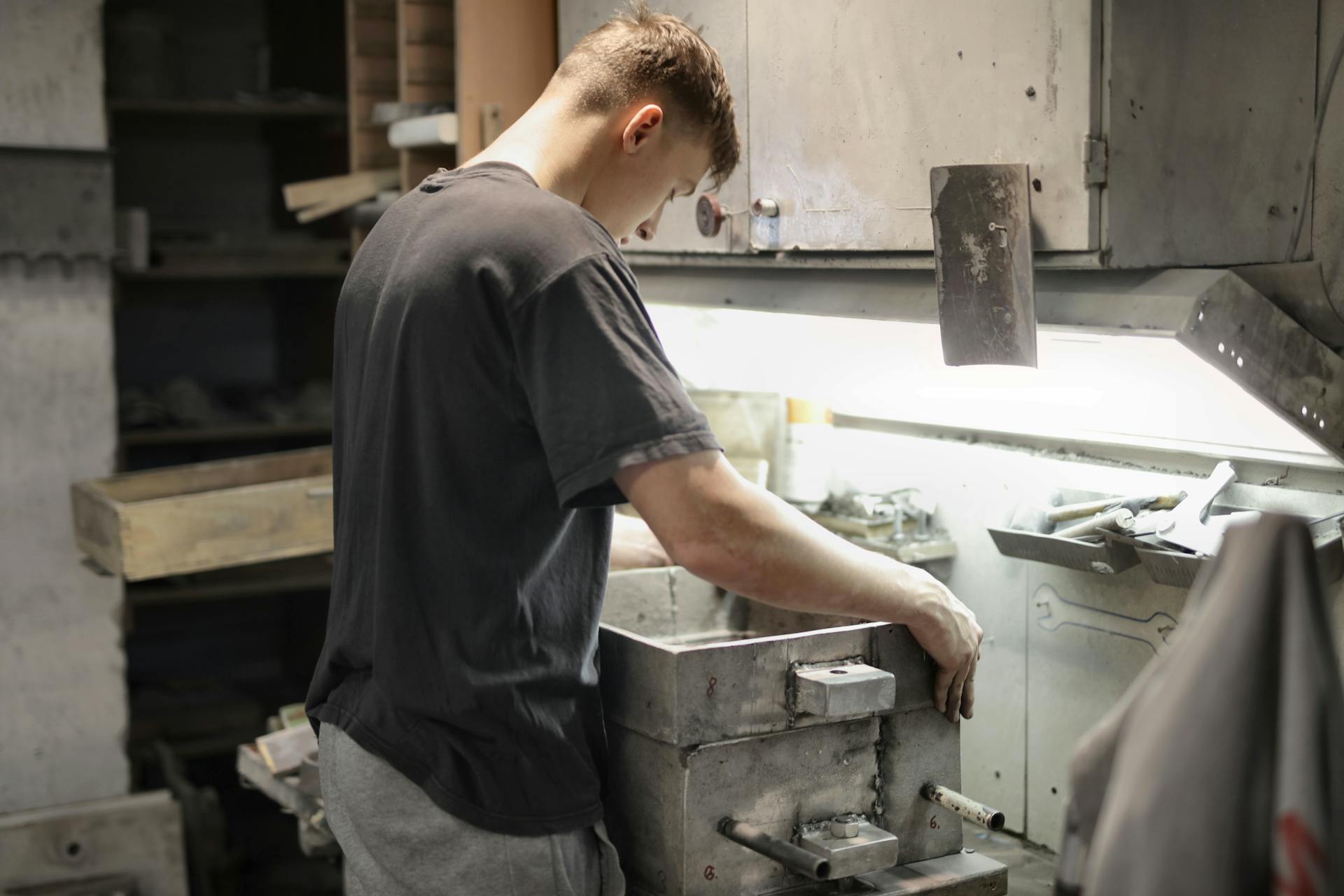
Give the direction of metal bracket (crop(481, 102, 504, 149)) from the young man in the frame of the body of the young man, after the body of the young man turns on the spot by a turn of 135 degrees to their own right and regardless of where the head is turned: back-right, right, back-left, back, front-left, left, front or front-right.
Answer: back

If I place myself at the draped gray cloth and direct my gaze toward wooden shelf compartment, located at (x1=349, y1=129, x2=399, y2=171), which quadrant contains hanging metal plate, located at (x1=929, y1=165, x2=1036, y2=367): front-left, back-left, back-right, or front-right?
front-right

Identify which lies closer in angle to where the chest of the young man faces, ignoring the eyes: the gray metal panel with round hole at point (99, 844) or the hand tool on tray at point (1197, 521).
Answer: the hand tool on tray

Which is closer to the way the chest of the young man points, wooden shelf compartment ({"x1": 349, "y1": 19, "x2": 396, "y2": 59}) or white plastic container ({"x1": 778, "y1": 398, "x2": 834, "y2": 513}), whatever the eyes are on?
the white plastic container

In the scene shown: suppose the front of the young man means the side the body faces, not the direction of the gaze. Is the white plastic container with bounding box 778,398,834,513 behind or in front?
in front

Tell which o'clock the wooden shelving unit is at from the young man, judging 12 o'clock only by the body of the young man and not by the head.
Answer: The wooden shelving unit is roughly at 10 o'clock from the young man.

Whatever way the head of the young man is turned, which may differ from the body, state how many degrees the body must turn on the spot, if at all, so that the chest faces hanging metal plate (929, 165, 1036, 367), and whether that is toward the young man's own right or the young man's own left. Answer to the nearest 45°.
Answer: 0° — they already face it

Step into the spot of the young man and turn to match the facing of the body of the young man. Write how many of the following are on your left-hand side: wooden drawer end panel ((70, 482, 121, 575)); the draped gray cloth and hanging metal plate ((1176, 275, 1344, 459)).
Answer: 1

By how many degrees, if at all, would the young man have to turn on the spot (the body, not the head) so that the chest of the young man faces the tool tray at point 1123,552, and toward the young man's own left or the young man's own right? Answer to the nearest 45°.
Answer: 0° — they already face it

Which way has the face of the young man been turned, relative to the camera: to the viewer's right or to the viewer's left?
to the viewer's right

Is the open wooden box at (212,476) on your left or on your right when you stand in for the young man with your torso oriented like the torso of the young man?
on your left

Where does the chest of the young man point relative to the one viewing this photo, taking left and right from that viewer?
facing away from the viewer and to the right of the viewer
